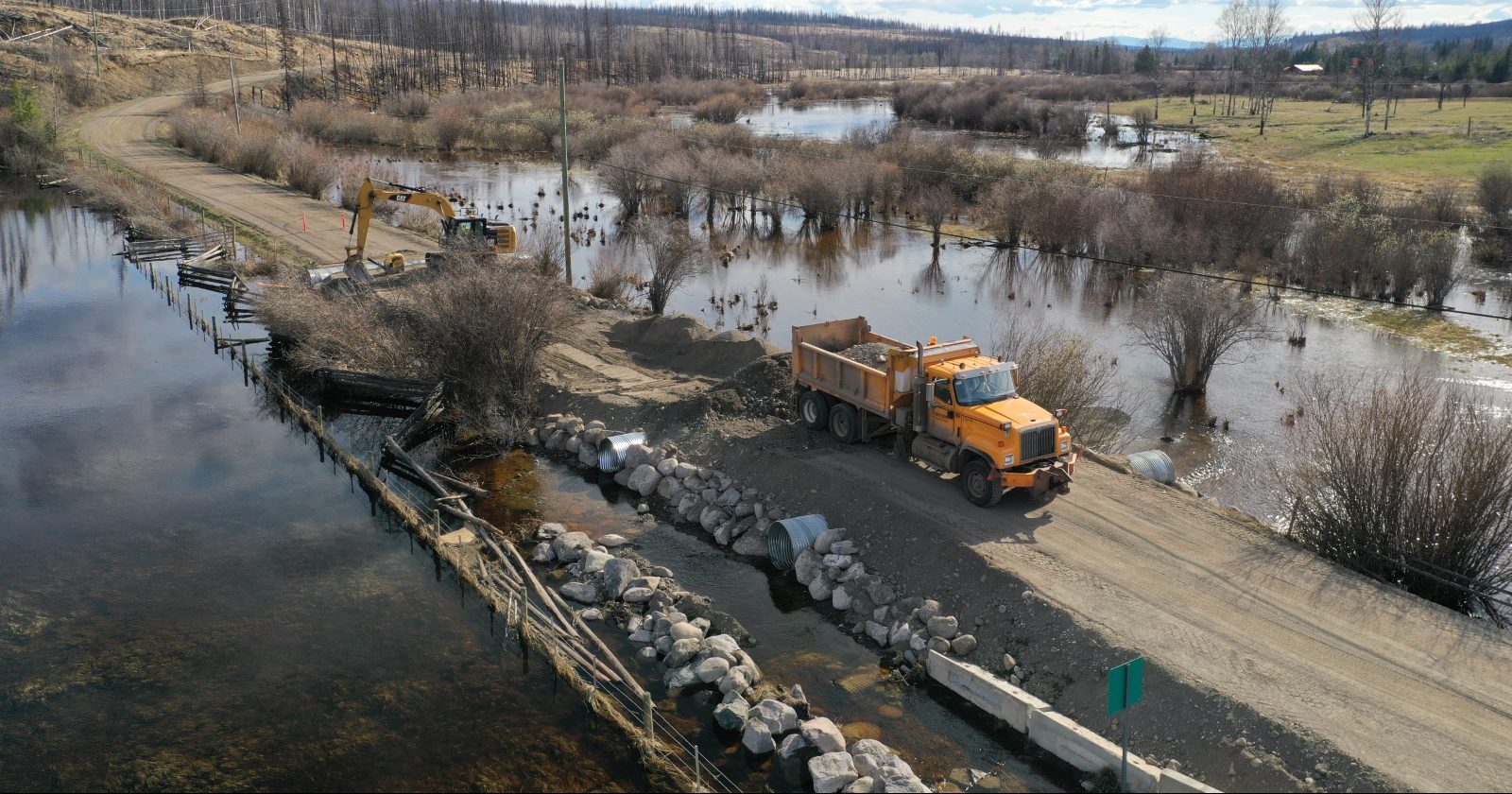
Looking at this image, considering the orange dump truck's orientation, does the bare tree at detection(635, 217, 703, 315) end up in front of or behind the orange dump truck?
behind

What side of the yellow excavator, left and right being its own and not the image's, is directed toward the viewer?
left

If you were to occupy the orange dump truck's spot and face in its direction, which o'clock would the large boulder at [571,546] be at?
The large boulder is roughly at 4 o'clock from the orange dump truck.

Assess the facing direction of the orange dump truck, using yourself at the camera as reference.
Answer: facing the viewer and to the right of the viewer

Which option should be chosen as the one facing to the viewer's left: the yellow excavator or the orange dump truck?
the yellow excavator

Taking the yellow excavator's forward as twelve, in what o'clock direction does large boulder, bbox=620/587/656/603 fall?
The large boulder is roughly at 9 o'clock from the yellow excavator.

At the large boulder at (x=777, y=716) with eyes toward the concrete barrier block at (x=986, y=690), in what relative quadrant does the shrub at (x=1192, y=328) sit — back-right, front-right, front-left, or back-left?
front-left

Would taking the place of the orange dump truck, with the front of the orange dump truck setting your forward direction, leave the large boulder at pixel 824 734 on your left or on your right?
on your right

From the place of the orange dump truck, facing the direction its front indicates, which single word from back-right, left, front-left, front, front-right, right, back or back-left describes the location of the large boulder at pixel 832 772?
front-right

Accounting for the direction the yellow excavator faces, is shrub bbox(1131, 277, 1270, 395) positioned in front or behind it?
behind

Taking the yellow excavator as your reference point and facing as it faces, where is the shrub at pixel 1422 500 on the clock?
The shrub is roughly at 8 o'clock from the yellow excavator.

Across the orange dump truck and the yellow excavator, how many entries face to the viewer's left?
1

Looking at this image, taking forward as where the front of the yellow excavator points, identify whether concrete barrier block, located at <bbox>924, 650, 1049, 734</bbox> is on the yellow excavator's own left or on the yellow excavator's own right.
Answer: on the yellow excavator's own left

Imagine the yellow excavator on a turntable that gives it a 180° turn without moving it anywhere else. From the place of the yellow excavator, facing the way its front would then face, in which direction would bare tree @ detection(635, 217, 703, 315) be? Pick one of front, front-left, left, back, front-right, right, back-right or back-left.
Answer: front

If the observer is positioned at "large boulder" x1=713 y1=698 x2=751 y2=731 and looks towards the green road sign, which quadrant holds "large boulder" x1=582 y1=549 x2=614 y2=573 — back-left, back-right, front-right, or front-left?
back-left

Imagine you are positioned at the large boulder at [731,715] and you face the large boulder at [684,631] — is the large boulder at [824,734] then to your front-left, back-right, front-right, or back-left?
back-right

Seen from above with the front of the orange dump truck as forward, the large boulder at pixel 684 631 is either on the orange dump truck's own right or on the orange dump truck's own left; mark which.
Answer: on the orange dump truck's own right

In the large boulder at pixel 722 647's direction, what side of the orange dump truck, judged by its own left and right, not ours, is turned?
right
